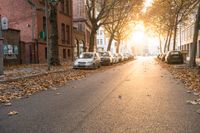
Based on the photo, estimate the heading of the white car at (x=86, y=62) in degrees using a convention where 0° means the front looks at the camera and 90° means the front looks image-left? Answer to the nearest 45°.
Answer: approximately 45°

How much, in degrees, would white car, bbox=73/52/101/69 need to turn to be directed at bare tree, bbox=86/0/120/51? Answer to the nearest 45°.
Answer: approximately 135° to its right

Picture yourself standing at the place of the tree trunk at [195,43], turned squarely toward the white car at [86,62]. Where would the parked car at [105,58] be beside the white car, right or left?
right
